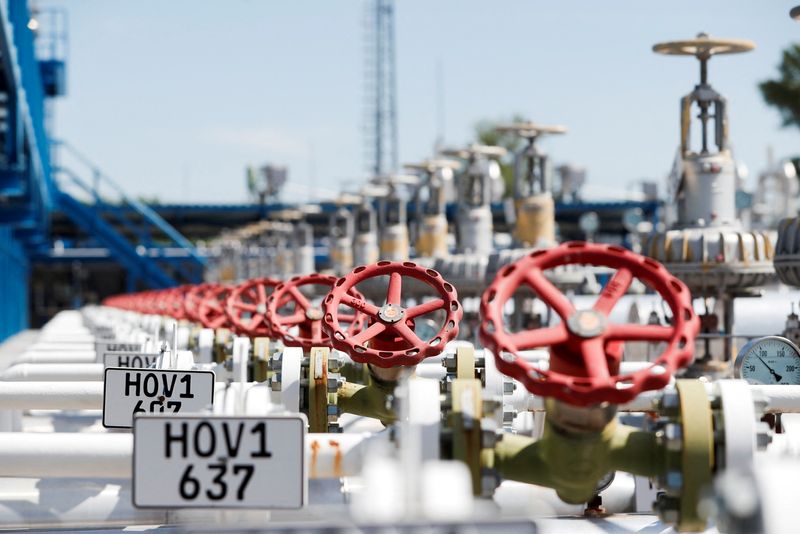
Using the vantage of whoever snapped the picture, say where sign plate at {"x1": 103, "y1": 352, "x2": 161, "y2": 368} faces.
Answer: facing the viewer

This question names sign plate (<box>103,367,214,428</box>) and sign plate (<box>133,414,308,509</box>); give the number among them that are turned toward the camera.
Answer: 2

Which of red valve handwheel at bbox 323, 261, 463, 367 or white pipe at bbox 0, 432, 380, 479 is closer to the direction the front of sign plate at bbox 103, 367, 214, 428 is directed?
the white pipe

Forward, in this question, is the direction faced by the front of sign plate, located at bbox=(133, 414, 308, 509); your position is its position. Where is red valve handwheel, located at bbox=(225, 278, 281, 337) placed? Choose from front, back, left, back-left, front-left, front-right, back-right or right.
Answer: back

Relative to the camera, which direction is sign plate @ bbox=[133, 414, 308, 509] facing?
toward the camera

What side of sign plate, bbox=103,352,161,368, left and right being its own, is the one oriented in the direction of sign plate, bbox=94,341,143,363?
back

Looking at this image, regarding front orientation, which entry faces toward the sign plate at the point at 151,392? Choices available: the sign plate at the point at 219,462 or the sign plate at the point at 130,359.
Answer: the sign plate at the point at 130,359

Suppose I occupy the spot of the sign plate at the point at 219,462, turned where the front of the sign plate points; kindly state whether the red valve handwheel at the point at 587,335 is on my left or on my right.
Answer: on my left

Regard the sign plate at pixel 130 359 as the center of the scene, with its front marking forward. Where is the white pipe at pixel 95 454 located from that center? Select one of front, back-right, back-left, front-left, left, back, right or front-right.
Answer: front

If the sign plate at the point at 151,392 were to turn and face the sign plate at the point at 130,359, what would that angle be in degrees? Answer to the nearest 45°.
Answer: approximately 180°

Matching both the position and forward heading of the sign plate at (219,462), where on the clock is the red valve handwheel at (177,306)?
The red valve handwheel is roughly at 6 o'clock from the sign plate.

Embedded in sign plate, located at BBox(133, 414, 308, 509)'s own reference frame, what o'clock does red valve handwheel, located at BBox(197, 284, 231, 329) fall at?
The red valve handwheel is roughly at 6 o'clock from the sign plate.

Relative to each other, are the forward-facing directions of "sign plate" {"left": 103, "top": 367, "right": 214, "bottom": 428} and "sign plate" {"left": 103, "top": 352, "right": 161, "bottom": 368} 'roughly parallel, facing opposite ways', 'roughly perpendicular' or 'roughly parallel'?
roughly parallel

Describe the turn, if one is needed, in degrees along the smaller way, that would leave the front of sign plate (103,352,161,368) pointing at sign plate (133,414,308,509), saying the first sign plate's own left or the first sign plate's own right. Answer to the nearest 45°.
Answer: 0° — it already faces it

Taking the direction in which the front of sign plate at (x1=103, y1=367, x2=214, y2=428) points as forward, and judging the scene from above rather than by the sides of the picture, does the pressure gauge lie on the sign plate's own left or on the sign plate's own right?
on the sign plate's own left

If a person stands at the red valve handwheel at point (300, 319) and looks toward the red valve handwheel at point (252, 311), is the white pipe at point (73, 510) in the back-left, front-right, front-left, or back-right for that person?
back-left

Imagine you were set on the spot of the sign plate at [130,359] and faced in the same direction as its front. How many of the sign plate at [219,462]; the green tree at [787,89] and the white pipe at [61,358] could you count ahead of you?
1

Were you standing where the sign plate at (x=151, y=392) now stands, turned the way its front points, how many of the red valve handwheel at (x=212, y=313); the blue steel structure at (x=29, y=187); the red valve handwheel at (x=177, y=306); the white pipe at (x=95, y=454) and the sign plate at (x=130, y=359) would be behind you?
4
